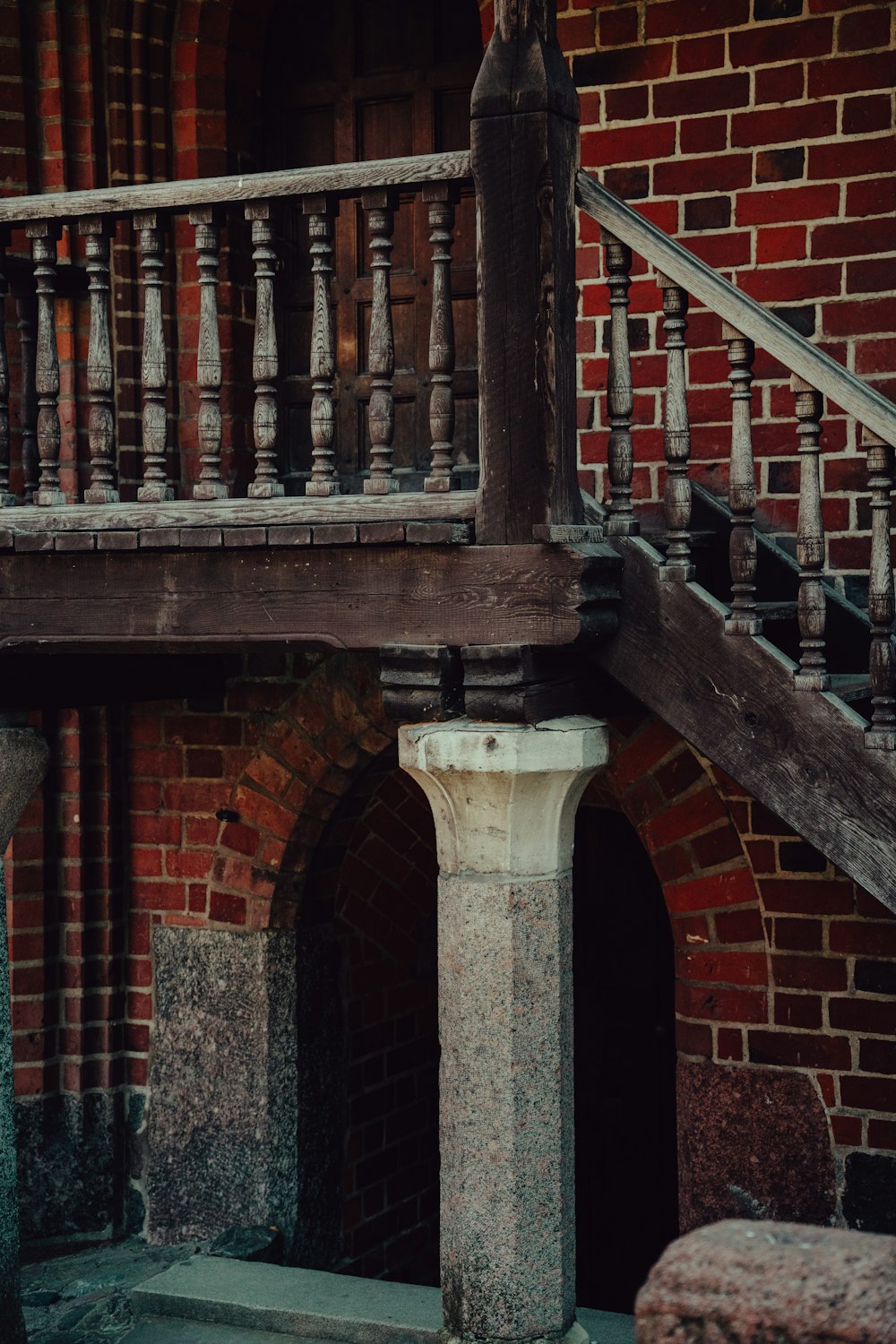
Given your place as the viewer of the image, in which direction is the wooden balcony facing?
facing the viewer

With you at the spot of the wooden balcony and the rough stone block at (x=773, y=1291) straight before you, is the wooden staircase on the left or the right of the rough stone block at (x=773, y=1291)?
left

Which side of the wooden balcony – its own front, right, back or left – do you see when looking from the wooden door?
back

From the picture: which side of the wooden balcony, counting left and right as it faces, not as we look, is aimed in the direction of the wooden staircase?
left

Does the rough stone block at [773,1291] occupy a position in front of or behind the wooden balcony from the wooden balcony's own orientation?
in front
